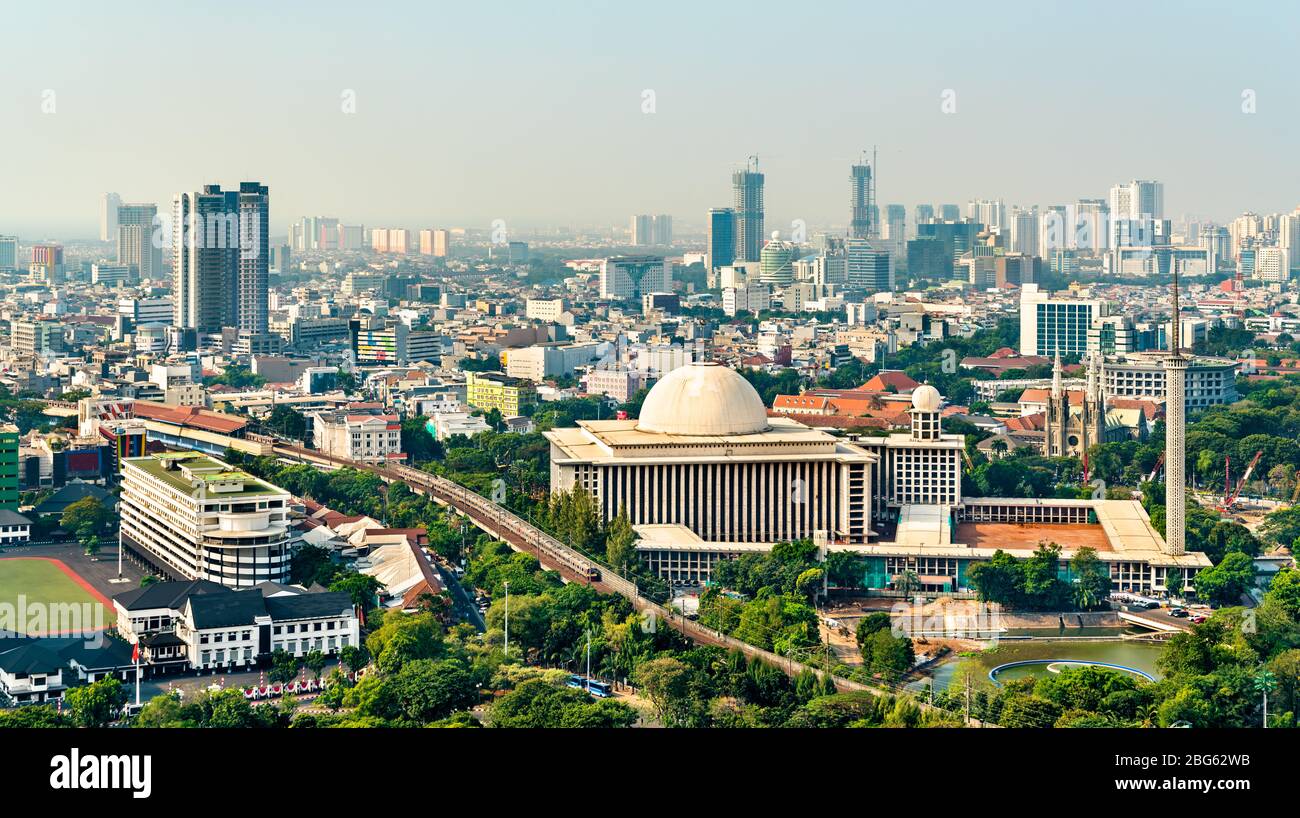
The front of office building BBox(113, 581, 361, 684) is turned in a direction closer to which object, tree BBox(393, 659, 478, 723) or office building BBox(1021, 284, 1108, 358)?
the tree

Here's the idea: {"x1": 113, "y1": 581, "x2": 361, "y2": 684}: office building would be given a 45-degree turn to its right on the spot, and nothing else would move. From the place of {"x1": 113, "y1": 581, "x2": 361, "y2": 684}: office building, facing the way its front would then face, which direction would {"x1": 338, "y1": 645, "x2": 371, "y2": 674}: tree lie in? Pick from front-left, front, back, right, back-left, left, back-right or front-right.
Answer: left

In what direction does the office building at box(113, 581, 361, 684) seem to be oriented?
toward the camera

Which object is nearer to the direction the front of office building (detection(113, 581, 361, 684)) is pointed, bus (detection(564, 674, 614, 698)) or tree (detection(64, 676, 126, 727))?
the tree

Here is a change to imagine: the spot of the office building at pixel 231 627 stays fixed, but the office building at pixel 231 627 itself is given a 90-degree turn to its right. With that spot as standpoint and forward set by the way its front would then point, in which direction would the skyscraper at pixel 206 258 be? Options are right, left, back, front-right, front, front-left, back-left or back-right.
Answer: right

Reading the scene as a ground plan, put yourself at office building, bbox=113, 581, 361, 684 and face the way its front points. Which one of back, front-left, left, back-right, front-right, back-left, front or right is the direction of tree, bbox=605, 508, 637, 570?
back-left

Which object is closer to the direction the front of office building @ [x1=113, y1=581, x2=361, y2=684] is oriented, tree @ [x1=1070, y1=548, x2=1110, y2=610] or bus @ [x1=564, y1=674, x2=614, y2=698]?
the bus

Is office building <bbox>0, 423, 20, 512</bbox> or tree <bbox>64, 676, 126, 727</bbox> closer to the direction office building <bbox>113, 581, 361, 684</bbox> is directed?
the tree

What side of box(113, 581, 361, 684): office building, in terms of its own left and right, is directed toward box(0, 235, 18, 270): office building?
back

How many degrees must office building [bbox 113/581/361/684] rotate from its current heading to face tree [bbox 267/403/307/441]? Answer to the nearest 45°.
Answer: approximately 180°

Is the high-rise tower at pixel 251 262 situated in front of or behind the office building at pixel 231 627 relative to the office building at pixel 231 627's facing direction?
behind

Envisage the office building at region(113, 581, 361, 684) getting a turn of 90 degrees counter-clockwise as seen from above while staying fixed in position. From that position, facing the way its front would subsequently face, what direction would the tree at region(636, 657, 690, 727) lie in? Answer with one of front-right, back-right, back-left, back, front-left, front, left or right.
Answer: front-right

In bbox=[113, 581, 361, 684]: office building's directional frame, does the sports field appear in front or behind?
behind
